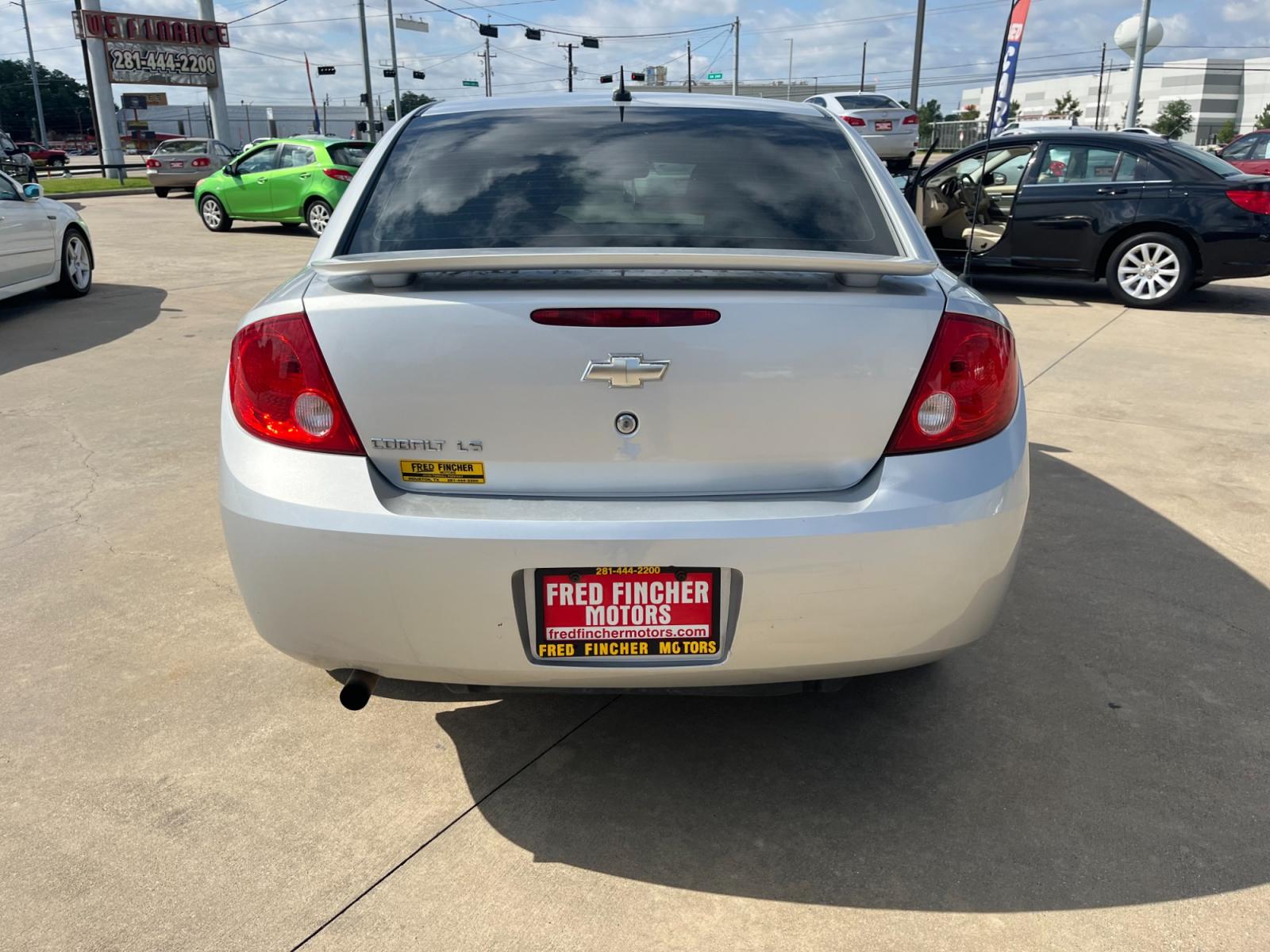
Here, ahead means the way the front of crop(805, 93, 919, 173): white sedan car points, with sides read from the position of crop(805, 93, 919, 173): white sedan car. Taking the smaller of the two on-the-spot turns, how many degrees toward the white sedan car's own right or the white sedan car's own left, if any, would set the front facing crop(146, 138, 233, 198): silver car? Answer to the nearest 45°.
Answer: approximately 45° to the white sedan car's own left

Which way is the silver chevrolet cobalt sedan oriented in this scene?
away from the camera

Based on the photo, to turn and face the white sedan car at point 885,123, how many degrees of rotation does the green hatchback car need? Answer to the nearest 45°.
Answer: approximately 135° to its right

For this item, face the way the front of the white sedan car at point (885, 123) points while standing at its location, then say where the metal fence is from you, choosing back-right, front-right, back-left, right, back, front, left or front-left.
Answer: front-right

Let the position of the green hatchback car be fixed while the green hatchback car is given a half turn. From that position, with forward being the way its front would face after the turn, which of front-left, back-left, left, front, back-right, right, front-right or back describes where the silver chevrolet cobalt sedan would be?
front-right

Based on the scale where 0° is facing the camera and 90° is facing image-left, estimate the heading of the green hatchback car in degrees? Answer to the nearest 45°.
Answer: approximately 135°

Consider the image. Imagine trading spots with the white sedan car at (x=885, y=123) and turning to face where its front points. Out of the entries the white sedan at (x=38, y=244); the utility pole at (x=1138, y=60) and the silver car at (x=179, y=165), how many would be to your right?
1

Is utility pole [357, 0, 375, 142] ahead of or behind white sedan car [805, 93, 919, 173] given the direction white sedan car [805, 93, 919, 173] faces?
ahead

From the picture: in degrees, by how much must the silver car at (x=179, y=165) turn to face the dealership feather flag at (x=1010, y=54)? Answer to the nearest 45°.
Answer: approximately 90° to its right

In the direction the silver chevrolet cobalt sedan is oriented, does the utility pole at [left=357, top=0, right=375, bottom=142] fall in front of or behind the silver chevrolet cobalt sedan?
in front

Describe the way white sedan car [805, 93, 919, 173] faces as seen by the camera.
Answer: facing away from the viewer and to the left of the viewer

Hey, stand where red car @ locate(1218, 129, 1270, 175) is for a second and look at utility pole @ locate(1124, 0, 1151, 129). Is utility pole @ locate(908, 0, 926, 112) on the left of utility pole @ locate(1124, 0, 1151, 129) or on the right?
left
